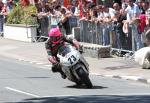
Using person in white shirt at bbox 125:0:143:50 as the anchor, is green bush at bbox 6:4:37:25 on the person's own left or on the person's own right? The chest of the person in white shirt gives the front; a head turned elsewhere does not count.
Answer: on the person's own right

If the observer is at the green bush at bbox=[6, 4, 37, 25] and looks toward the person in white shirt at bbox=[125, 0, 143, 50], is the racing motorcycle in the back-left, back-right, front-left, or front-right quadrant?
front-right

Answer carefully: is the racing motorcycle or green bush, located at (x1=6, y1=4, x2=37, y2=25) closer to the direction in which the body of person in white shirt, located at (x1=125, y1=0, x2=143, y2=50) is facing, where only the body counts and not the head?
the racing motorcycle

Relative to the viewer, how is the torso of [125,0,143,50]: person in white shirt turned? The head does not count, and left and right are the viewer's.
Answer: facing the viewer and to the left of the viewer
